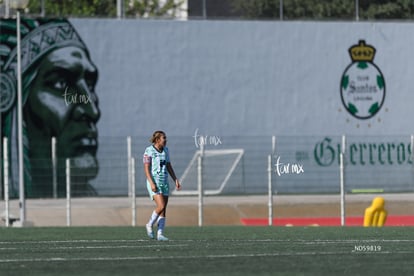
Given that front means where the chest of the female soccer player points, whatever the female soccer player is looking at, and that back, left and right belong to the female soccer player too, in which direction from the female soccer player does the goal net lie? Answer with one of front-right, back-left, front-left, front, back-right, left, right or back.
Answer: back-left

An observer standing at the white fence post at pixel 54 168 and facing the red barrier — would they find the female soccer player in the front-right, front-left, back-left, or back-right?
front-right

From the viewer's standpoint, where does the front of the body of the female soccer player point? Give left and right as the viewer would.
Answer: facing the viewer and to the right of the viewer

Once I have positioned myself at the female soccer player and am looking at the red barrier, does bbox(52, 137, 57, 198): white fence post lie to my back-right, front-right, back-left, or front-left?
front-left

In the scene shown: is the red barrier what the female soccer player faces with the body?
no

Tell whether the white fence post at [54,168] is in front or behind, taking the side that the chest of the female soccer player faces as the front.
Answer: behind
